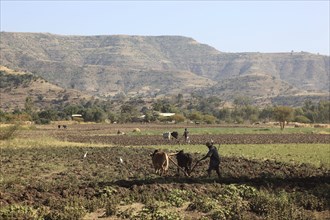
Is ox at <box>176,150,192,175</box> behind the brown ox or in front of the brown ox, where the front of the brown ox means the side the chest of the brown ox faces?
behind

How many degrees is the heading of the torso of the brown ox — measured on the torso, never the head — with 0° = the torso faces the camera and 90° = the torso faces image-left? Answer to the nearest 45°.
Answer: approximately 135°

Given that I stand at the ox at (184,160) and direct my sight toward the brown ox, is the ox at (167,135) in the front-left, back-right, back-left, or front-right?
front-right

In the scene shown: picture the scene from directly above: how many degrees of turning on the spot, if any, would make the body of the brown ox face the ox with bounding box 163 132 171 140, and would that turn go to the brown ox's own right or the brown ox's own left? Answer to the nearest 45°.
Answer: approximately 45° to the brown ox's own right
